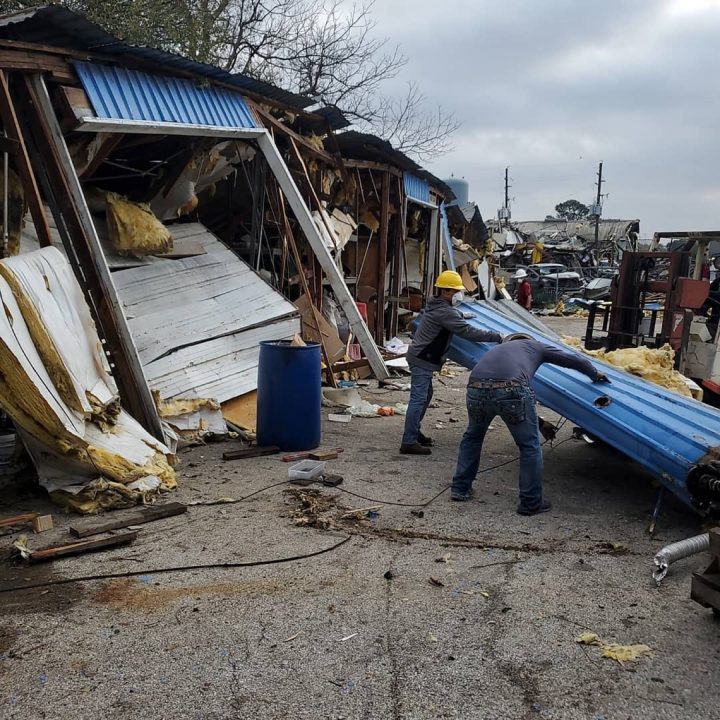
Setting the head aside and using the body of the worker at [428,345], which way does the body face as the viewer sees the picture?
to the viewer's right

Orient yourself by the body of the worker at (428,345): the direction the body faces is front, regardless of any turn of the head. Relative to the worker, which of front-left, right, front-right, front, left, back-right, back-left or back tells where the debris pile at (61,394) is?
back-right

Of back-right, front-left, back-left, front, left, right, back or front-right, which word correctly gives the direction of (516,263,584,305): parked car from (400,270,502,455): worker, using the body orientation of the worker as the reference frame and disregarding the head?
left

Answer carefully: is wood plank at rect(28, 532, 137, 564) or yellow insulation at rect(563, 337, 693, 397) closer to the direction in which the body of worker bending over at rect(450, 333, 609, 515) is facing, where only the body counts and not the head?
the yellow insulation

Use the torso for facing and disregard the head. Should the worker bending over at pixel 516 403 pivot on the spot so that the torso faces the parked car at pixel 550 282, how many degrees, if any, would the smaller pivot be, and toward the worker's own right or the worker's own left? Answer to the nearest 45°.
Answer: approximately 45° to the worker's own left

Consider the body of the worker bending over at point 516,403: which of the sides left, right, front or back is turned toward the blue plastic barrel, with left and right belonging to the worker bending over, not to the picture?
left

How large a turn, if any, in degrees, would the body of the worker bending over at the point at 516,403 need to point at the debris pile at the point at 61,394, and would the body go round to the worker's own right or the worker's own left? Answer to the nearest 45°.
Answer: approximately 135° to the worker's own left

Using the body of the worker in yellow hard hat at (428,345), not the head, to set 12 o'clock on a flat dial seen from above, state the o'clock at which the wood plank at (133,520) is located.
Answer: The wood plank is roughly at 4 o'clock from the worker in yellow hard hat.

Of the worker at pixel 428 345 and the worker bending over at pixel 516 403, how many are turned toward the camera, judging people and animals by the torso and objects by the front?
0

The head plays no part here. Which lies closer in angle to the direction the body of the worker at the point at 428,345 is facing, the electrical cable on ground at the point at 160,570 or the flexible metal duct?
the flexible metal duct

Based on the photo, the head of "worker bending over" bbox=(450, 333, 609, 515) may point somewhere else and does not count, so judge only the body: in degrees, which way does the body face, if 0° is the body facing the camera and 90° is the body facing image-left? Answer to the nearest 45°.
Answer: approximately 225°

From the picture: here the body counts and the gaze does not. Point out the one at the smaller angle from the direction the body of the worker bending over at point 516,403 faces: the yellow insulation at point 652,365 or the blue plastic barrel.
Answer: the yellow insulation

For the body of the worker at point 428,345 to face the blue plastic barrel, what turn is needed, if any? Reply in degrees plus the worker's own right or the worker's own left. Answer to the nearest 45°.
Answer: approximately 180°
